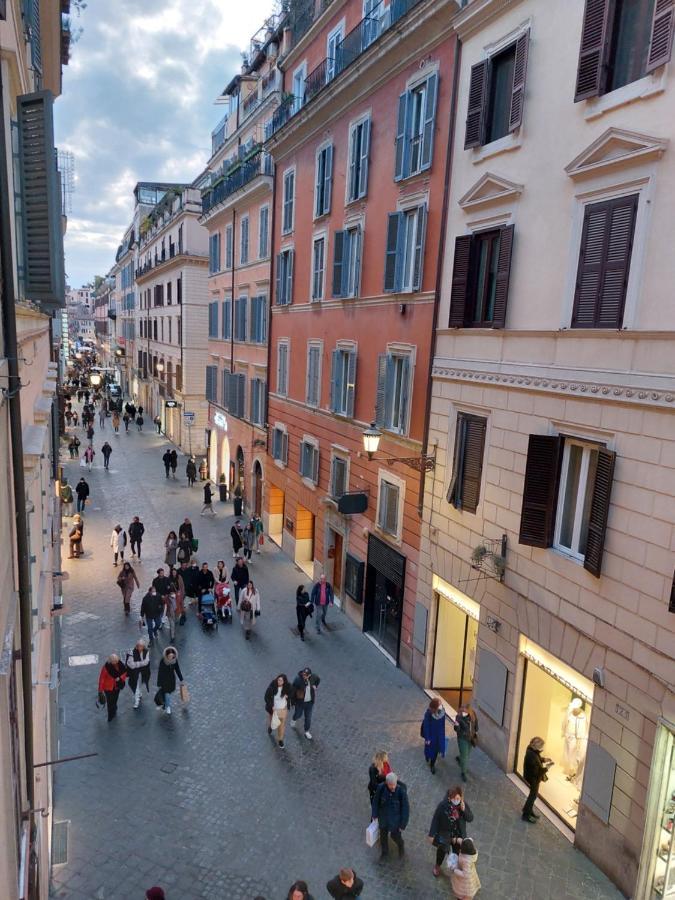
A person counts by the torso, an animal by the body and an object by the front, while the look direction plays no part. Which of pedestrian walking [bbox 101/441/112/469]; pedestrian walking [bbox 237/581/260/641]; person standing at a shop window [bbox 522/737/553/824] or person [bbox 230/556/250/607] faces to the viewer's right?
person standing at a shop window [bbox 522/737/553/824]

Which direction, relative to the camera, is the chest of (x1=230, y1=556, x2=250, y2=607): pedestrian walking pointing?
toward the camera

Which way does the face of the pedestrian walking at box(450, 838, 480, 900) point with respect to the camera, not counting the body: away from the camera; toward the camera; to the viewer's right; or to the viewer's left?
away from the camera

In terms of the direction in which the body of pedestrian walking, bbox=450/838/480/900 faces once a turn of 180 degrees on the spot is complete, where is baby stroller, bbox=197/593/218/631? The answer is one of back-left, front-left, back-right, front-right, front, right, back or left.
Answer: back-right

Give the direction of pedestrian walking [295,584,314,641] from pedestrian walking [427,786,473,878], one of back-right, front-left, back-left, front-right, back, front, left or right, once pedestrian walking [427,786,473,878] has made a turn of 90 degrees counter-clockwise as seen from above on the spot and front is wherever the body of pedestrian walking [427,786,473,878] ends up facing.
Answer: back-left

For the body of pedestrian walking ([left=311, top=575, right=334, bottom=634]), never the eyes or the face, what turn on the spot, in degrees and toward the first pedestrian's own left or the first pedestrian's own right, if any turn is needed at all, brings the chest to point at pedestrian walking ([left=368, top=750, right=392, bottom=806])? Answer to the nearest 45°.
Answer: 0° — they already face them

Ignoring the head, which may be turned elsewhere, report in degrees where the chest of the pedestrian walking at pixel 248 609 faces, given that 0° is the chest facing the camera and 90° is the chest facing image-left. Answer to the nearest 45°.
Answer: approximately 0°

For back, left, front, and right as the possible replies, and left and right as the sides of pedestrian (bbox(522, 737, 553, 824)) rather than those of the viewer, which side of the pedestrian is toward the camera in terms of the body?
right

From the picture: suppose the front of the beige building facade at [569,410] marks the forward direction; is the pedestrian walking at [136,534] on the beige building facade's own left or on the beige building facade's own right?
on the beige building facade's own right

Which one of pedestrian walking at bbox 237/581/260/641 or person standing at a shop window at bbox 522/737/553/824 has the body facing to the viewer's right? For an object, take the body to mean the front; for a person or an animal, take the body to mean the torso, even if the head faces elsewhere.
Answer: person standing at a shop window at bbox 522/737/553/824

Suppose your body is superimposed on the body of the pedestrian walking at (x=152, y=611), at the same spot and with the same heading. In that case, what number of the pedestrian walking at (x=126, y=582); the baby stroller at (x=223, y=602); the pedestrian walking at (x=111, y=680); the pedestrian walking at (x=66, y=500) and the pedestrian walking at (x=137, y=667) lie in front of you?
2

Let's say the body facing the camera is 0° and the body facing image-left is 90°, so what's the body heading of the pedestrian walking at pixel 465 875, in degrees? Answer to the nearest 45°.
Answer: approximately 180°

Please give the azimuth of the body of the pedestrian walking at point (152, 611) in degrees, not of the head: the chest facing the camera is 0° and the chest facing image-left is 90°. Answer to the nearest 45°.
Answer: approximately 0°
